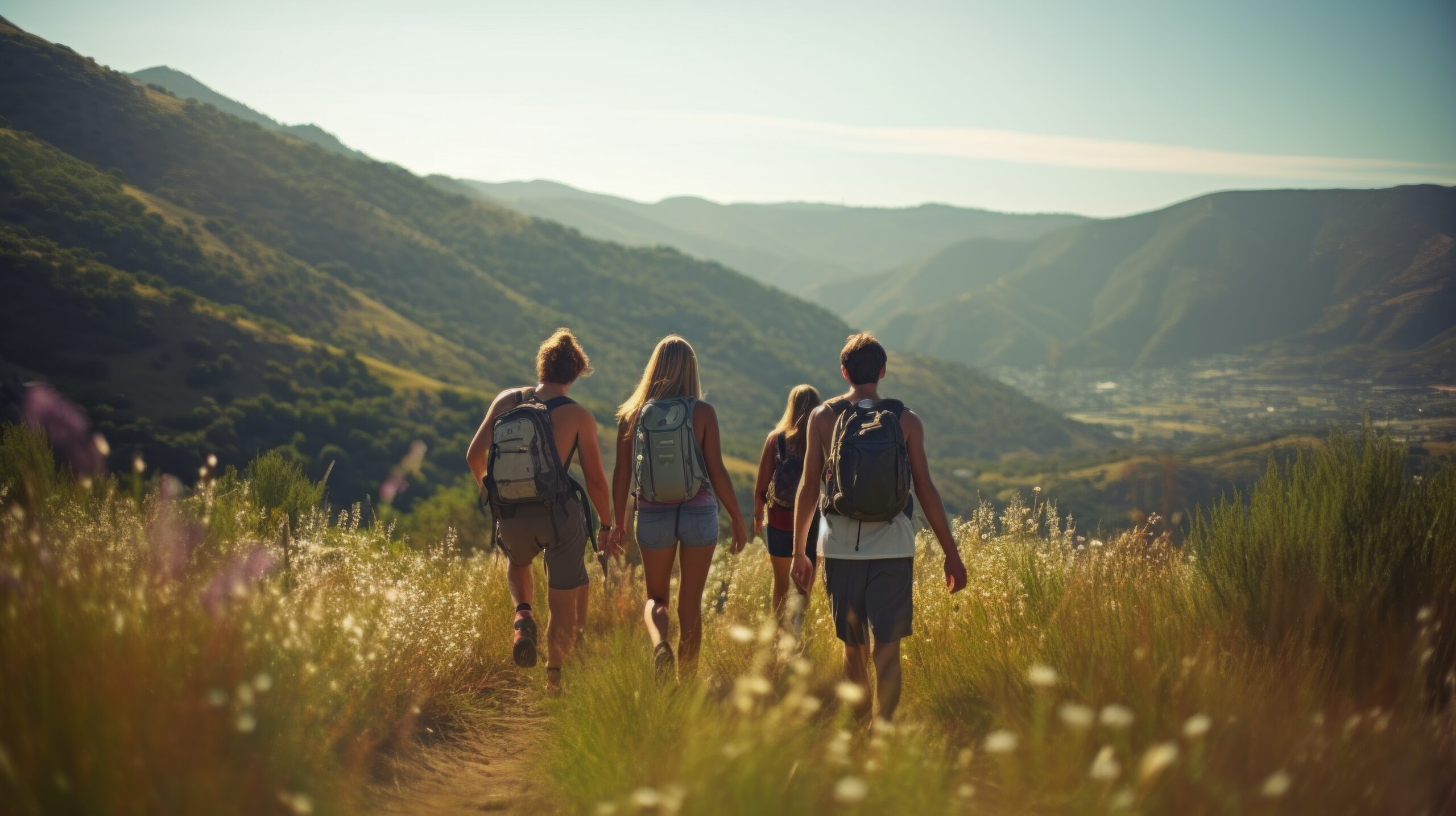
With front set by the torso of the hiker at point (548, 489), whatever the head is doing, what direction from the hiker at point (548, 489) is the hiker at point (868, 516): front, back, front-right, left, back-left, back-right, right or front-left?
back-right

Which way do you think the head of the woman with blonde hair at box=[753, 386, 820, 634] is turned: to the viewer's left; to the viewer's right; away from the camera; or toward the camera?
away from the camera

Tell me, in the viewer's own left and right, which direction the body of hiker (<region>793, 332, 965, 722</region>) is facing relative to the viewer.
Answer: facing away from the viewer

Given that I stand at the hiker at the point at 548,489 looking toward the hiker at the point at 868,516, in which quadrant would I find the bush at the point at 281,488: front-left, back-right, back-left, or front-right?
back-left

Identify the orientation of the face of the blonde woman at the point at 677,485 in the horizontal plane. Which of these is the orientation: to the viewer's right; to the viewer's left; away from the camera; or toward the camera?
away from the camera

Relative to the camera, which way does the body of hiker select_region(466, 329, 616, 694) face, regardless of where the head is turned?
away from the camera

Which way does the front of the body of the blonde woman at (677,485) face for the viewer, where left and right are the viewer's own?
facing away from the viewer

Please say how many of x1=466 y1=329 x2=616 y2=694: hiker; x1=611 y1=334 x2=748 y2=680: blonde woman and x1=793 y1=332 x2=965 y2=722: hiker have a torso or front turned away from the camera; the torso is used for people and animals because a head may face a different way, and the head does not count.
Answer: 3

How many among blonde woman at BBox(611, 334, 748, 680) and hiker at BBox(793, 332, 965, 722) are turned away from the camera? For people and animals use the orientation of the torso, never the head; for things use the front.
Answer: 2
